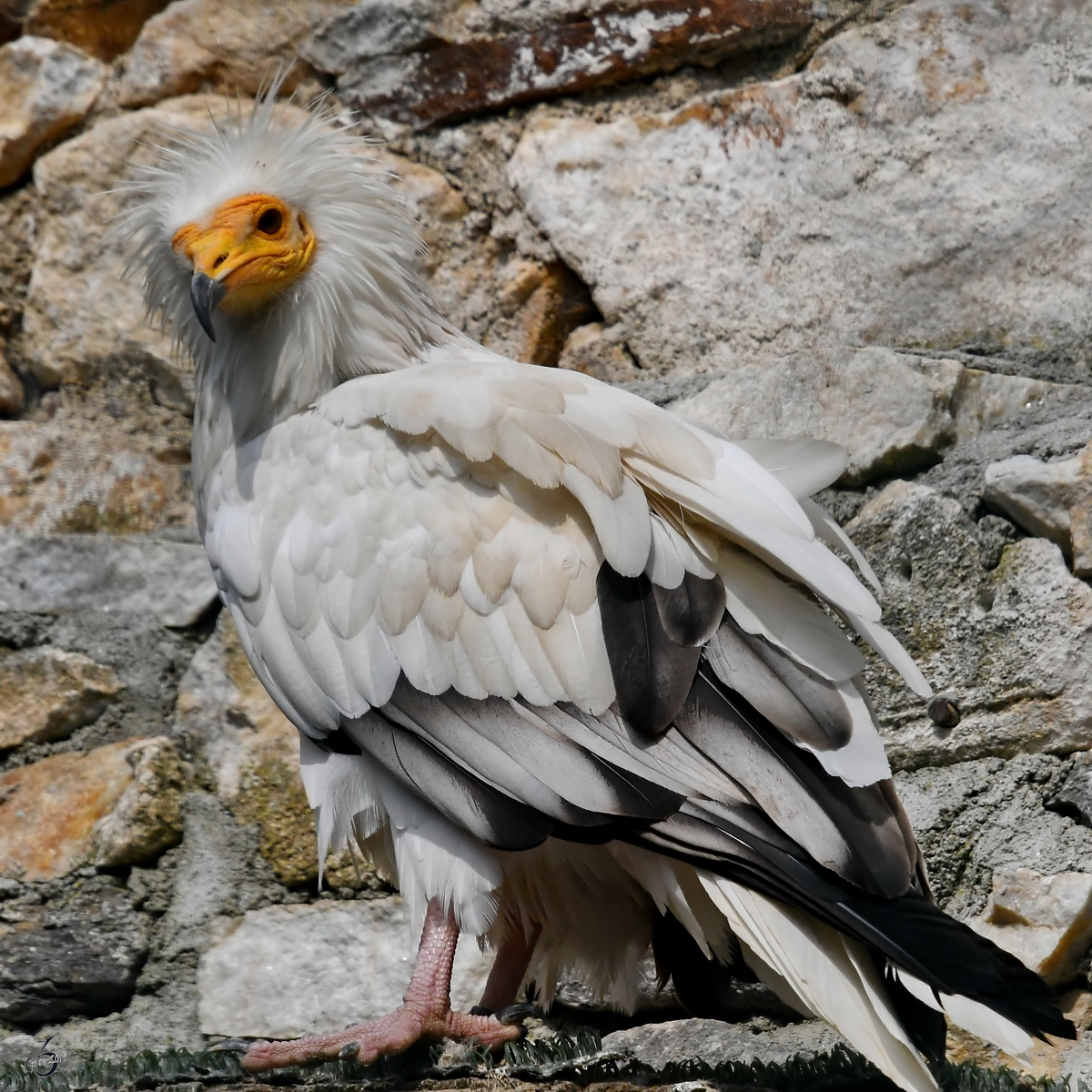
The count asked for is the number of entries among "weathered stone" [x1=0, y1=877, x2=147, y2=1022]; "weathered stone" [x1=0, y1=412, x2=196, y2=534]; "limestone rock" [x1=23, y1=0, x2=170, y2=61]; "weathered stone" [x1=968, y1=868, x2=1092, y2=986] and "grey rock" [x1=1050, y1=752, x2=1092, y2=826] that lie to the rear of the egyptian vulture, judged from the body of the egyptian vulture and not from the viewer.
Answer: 2

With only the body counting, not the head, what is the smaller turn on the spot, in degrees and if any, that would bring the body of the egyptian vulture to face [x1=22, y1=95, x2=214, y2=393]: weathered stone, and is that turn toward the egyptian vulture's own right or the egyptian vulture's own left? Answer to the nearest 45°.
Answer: approximately 45° to the egyptian vulture's own right

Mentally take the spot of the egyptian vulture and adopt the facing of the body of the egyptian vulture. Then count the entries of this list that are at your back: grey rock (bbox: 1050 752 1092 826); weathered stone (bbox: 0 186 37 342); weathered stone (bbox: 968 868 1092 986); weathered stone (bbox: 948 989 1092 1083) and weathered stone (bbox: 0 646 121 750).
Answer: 3

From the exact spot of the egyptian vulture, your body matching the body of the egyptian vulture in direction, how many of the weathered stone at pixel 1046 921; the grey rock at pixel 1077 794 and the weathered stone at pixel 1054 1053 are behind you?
3

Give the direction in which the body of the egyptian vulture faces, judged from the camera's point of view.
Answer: to the viewer's left

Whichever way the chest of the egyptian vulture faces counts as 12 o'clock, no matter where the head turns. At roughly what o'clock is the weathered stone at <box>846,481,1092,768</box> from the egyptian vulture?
The weathered stone is roughly at 5 o'clock from the egyptian vulture.

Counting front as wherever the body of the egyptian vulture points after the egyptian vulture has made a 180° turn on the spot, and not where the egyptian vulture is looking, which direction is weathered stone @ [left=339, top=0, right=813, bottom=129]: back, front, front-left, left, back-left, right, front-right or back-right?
left

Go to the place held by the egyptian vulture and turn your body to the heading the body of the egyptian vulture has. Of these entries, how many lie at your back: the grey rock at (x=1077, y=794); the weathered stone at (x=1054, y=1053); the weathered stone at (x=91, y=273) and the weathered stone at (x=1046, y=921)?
3

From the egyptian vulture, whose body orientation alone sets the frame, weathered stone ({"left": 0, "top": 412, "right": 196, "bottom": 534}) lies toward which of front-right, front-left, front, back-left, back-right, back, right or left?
front-right
